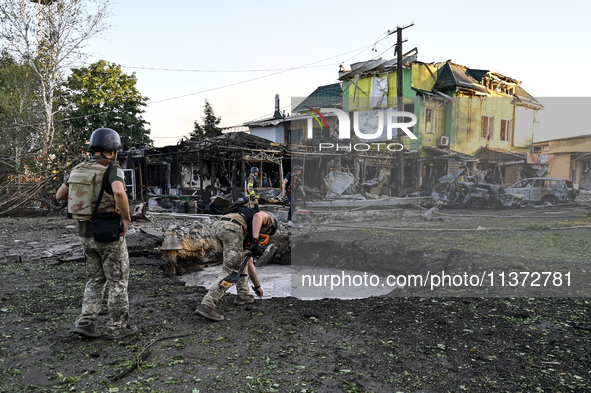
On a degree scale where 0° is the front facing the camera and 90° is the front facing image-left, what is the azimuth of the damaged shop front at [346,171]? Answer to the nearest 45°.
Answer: approximately 0°

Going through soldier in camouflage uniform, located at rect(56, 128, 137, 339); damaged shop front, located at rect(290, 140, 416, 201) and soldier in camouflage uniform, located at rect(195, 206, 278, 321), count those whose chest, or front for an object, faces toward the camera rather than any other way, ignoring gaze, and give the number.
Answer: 1

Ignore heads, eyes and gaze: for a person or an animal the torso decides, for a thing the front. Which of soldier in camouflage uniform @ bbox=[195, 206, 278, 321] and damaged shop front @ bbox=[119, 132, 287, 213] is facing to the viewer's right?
the soldier in camouflage uniform

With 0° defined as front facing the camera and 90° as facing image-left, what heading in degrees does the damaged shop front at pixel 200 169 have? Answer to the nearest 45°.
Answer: approximately 0°

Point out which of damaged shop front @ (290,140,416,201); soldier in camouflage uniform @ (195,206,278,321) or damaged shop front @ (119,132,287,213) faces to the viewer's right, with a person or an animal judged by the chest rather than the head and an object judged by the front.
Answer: the soldier in camouflage uniform

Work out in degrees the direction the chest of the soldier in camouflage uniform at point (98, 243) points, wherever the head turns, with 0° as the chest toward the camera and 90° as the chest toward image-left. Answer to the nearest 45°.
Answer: approximately 225°

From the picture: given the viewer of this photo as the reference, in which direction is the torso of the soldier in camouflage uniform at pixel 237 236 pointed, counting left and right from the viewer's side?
facing to the right of the viewer

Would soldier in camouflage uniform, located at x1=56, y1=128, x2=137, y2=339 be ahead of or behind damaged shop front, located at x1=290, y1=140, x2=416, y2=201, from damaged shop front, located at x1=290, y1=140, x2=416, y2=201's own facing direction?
ahead

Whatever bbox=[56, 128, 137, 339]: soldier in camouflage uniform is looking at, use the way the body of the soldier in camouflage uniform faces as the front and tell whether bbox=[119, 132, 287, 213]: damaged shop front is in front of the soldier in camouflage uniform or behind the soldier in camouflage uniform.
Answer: in front

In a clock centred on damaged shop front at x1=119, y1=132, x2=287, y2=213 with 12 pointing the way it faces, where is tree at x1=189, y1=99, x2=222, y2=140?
The tree is roughly at 6 o'clock from the damaged shop front.

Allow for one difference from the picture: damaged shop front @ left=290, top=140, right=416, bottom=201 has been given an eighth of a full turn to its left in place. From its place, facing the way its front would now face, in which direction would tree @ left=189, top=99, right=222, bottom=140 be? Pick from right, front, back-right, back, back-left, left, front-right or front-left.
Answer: back

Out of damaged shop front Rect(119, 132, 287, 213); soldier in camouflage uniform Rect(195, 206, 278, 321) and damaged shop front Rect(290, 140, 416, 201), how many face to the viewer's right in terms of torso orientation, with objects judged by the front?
1

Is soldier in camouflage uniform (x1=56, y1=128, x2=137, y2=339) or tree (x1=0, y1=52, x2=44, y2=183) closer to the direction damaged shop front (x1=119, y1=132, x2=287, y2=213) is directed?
the soldier in camouflage uniform
